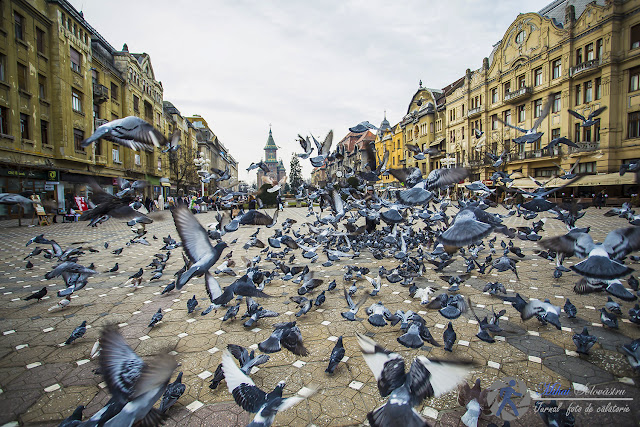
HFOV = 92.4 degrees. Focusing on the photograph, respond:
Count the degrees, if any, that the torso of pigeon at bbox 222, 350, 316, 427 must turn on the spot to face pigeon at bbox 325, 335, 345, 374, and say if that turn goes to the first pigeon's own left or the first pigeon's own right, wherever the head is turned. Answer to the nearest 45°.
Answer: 0° — it already faces it

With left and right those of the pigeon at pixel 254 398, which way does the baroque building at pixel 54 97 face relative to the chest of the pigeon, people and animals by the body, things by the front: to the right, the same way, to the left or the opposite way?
to the right

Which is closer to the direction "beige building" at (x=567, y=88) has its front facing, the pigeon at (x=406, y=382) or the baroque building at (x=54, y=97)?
the baroque building

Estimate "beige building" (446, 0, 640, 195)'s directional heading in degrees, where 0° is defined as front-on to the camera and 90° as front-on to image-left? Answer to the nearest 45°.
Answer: approximately 45°

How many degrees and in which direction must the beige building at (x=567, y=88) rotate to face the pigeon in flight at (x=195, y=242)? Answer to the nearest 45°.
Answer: approximately 45° to its left

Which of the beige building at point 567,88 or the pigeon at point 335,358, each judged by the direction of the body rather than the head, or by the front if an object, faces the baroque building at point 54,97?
the beige building

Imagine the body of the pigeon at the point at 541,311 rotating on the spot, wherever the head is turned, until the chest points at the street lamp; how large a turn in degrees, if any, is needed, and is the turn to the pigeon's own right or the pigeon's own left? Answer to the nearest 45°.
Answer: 0° — it already faces it

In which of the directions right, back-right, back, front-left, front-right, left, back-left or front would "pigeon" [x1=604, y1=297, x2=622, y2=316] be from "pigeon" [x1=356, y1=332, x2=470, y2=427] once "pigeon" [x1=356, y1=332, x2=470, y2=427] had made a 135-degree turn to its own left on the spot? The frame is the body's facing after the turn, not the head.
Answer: back

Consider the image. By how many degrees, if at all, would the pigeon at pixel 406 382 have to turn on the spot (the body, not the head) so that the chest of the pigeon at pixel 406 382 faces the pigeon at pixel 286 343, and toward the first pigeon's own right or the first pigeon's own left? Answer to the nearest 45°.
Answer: approximately 45° to the first pigeon's own left

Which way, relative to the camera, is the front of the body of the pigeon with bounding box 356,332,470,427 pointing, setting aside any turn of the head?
away from the camera

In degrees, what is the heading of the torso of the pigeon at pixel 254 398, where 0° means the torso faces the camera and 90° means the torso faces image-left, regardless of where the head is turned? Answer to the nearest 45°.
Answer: approximately 225°
